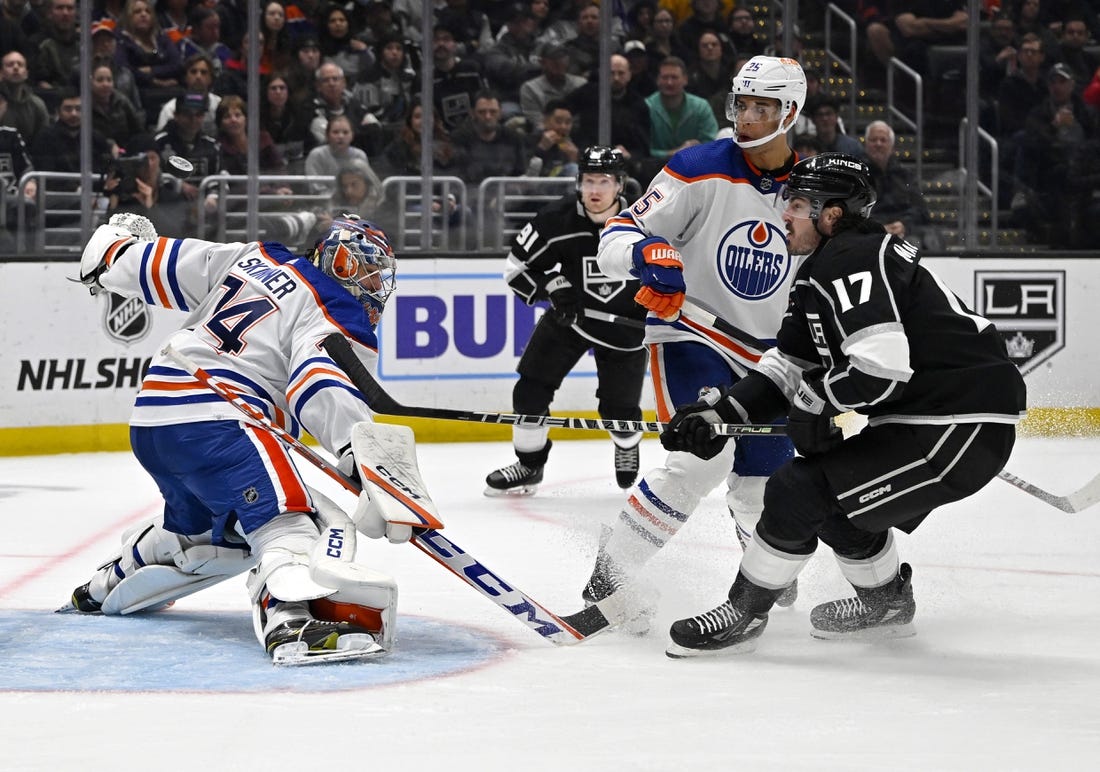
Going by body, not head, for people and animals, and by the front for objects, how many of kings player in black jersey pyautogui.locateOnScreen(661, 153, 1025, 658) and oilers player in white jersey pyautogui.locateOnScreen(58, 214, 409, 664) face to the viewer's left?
1

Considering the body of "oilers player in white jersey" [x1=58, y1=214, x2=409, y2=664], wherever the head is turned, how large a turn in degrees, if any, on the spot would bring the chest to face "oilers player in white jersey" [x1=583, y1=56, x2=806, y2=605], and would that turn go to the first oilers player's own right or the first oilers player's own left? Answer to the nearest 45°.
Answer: approximately 45° to the first oilers player's own right

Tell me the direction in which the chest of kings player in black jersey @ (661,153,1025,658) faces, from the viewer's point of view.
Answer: to the viewer's left

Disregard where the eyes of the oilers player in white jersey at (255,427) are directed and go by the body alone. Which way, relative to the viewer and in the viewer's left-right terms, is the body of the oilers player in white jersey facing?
facing away from the viewer and to the right of the viewer

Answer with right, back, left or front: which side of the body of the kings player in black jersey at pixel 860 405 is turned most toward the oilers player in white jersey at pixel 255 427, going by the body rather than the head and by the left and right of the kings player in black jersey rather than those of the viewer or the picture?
front

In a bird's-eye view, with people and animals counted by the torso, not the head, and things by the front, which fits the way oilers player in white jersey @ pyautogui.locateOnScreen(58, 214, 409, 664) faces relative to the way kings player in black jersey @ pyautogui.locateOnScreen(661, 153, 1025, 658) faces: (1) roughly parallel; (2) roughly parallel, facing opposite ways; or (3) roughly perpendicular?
roughly perpendicular

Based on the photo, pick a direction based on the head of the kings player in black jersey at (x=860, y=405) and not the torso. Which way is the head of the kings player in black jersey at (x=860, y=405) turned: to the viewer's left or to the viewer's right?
to the viewer's left

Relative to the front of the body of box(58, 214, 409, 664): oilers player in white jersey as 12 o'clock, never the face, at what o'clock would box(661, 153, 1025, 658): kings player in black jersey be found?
The kings player in black jersey is roughly at 2 o'clock from the oilers player in white jersey.
